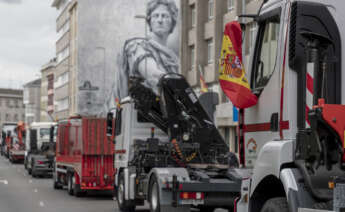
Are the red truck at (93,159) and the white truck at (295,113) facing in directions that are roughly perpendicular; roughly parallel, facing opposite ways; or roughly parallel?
roughly parallel

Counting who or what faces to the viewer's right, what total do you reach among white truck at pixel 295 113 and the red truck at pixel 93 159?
0
